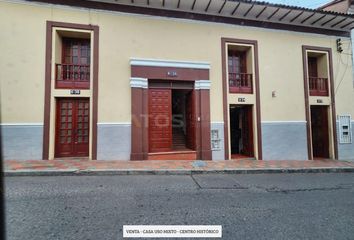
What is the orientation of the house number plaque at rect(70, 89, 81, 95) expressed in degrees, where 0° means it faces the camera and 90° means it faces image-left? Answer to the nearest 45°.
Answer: approximately 0°
